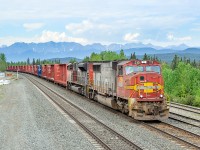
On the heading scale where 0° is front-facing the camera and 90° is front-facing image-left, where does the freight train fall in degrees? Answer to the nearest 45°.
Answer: approximately 315°

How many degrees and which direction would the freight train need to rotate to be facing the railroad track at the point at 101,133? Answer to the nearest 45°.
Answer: approximately 90° to its right
